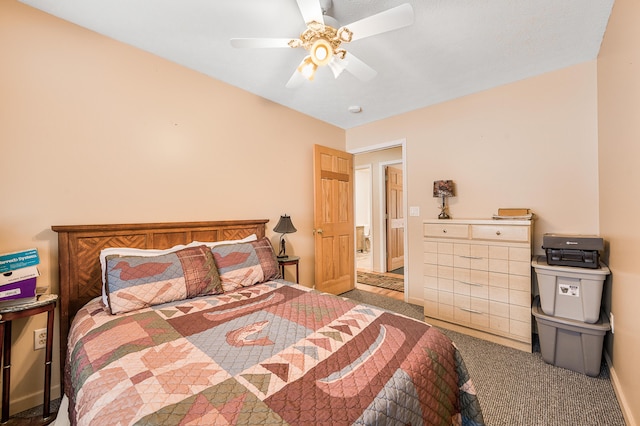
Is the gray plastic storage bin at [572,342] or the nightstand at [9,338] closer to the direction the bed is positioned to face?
the gray plastic storage bin

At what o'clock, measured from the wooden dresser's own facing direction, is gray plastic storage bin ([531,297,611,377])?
The gray plastic storage bin is roughly at 8 o'clock from the wooden dresser.

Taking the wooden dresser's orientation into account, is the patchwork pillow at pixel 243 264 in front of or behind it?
in front

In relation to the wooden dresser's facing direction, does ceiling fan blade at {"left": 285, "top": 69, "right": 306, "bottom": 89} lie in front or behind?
in front

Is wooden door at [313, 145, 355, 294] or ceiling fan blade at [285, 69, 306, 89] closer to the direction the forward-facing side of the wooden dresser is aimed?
the ceiling fan blade

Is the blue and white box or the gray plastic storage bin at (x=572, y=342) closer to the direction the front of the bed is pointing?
the gray plastic storage bin

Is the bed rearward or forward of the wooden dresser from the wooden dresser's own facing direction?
forward

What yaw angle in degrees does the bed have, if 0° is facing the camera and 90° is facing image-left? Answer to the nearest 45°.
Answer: approximately 315°

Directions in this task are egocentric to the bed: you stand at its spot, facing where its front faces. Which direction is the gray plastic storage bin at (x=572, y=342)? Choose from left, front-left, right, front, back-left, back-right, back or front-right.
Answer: front-left

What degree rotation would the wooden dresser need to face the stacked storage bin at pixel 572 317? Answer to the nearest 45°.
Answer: approximately 135° to its left

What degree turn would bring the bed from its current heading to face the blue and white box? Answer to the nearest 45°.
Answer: approximately 180°

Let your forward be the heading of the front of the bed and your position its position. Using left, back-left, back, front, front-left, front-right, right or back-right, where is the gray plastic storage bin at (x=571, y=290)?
front-left
